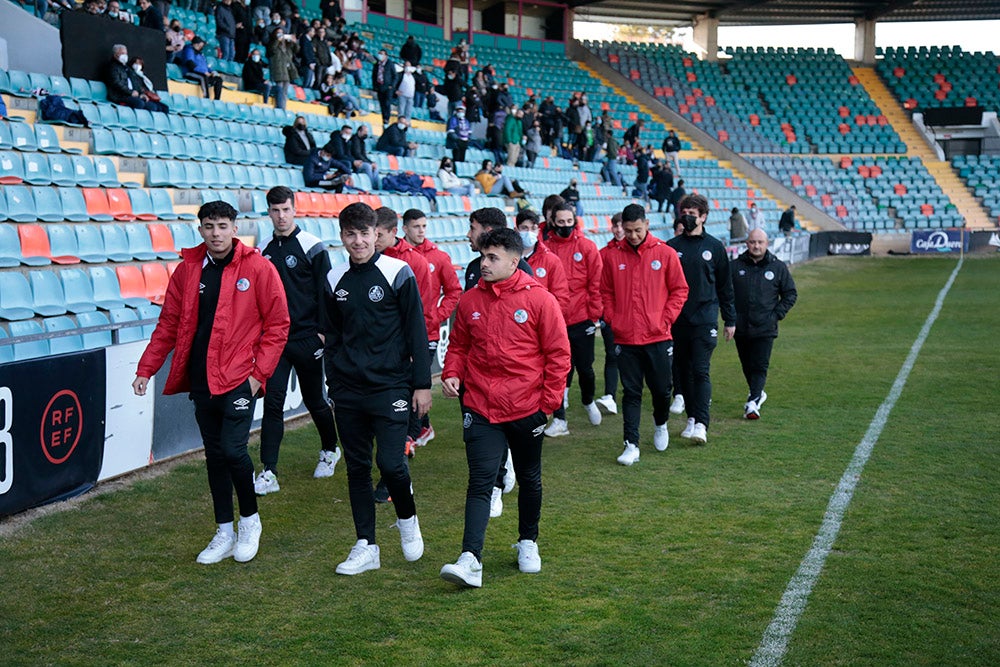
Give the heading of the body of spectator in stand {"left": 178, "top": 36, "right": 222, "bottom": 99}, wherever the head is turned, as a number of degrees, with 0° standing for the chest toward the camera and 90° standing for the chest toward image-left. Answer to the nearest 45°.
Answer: approximately 315°

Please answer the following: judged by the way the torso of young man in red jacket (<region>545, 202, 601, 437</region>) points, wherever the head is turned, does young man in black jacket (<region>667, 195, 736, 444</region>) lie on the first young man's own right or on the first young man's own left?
on the first young man's own left

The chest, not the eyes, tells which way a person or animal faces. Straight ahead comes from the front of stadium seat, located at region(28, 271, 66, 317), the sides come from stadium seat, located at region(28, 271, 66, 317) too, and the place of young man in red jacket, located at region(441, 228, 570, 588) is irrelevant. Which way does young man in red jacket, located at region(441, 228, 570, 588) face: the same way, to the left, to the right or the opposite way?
to the right

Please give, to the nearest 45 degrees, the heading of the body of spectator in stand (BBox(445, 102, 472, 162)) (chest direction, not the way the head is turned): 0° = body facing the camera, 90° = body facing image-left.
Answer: approximately 315°

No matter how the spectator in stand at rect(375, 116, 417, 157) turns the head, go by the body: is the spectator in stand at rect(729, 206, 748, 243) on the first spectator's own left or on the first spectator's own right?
on the first spectator's own left
